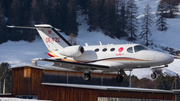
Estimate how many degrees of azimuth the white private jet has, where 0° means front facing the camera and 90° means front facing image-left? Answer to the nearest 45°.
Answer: approximately 315°
